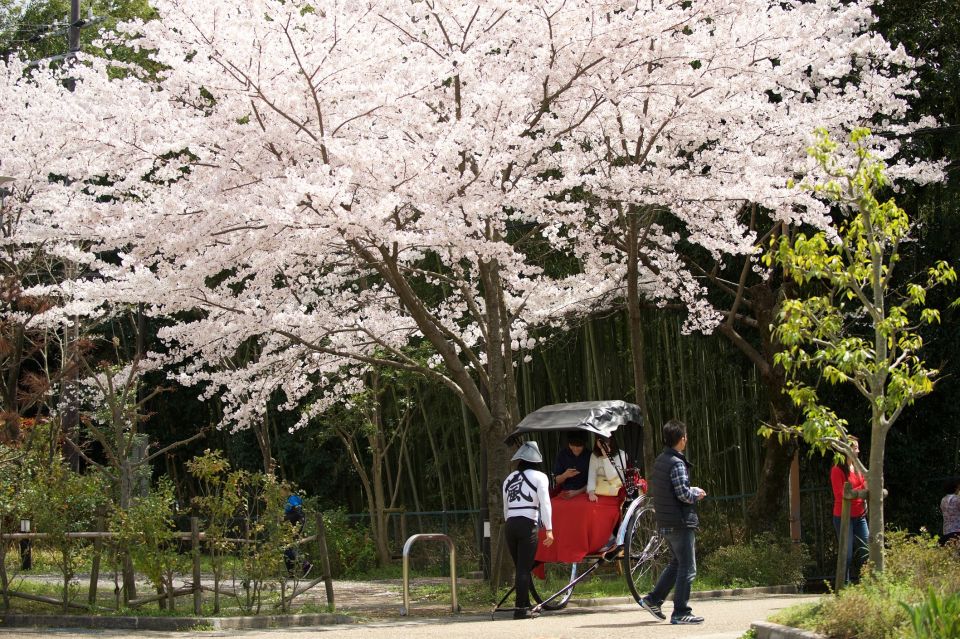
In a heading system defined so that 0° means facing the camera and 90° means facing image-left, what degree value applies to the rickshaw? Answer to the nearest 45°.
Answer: approximately 45°

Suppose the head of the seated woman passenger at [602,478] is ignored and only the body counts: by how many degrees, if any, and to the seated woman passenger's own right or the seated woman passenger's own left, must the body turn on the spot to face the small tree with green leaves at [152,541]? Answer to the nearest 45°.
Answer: approximately 45° to the seated woman passenger's own right

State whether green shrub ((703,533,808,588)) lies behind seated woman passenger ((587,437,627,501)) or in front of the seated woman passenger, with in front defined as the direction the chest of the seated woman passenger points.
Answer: behind

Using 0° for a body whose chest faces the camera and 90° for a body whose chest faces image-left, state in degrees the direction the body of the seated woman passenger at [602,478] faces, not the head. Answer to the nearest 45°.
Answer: approximately 45°

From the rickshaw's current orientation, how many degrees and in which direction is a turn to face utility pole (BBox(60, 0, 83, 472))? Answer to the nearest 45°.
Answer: approximately 90° to its right

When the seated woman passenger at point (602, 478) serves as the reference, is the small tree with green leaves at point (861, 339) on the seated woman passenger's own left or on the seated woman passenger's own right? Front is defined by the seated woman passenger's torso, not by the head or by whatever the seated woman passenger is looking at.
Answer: on the seated woman passenger's own left

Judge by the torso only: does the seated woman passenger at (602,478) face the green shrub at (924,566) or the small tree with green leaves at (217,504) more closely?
the small tree with green leaves
